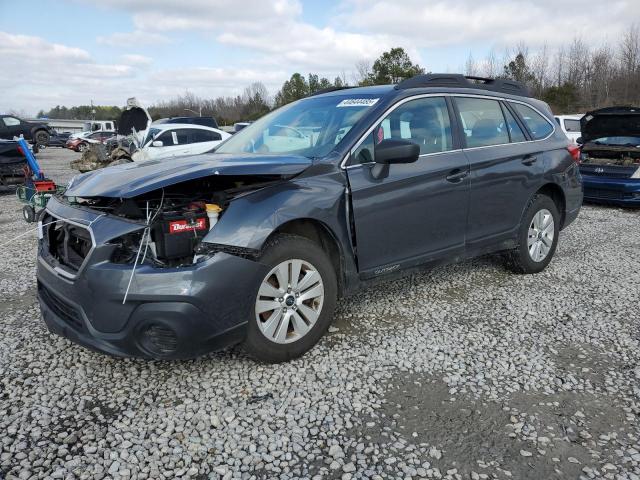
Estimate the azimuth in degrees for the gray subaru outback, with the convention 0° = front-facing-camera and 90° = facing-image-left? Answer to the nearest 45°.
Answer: approximately 45°

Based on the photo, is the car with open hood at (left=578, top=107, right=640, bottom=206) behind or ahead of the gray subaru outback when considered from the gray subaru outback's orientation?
behind

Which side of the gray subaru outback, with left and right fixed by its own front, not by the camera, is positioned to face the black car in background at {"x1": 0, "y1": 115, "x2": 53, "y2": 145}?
right
